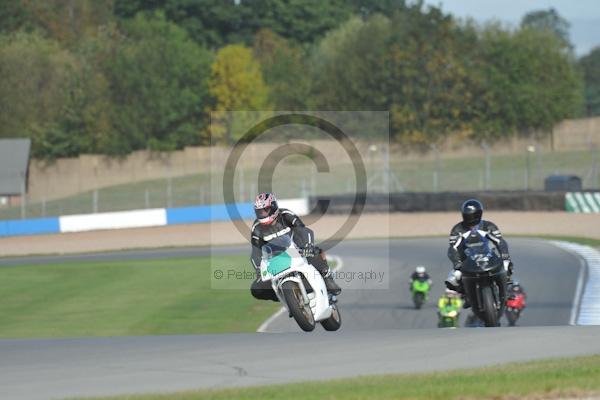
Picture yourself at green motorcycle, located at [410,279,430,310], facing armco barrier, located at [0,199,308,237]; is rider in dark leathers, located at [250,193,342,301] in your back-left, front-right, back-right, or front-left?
back-left

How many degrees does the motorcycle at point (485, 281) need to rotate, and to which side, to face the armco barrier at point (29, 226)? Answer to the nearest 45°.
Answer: approximately 135° to its right

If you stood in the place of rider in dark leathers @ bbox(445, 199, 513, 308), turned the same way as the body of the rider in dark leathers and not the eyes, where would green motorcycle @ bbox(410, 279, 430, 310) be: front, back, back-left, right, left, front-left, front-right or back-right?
back

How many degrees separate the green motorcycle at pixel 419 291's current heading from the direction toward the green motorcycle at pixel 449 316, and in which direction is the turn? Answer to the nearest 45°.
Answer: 0° — it already faces it

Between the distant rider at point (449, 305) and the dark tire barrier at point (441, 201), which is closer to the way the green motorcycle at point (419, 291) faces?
the distant rider

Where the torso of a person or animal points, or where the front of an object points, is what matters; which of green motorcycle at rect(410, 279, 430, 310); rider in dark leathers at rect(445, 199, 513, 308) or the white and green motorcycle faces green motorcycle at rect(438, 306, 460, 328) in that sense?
green motorcycle at rect(410, 279, 430, 310)

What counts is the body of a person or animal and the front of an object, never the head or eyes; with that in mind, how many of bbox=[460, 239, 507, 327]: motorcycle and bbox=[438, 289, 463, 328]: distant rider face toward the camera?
2

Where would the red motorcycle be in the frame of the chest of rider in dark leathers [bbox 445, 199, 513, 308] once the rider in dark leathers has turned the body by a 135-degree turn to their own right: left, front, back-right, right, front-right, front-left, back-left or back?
front-right

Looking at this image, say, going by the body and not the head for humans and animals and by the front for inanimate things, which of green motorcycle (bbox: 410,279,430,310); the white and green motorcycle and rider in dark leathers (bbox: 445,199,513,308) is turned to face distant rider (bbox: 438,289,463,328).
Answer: the green motorcycle

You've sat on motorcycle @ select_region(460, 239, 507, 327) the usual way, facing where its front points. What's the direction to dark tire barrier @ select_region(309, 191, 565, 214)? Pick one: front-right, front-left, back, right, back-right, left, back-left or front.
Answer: back

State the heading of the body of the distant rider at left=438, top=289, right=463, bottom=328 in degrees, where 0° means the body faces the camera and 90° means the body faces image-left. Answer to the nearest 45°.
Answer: approximately 0°

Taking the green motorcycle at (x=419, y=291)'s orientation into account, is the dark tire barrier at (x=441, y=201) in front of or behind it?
behind

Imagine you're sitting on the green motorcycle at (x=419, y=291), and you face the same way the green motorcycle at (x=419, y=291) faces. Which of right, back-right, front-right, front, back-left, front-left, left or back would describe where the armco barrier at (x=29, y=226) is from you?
back-right
